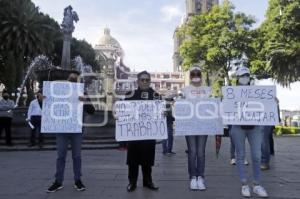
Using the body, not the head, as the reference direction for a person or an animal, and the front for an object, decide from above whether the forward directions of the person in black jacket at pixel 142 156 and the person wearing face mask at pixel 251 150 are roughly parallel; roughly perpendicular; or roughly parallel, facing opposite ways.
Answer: roughly parallel

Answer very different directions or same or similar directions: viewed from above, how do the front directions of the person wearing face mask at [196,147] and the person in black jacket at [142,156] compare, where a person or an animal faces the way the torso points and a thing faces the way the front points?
same or similar directions

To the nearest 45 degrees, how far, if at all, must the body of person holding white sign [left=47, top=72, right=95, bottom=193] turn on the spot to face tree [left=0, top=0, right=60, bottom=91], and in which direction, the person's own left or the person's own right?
approximately 180°

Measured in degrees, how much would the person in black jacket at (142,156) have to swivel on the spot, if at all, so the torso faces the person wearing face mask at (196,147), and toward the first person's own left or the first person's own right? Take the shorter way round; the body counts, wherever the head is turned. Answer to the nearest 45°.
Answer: approximately 90° to the first person's own left

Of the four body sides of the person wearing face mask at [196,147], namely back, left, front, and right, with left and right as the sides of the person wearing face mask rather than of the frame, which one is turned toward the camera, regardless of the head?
front

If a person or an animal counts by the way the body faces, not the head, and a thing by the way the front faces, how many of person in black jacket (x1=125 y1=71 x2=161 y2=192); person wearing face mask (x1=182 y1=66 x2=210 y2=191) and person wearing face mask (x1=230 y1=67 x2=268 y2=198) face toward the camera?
3

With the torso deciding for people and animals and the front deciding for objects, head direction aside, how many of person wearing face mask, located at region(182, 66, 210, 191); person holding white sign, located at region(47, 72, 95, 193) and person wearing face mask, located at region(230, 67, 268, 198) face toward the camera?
3

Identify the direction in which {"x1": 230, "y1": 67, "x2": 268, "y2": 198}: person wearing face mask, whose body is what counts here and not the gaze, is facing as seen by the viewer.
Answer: toward the camera

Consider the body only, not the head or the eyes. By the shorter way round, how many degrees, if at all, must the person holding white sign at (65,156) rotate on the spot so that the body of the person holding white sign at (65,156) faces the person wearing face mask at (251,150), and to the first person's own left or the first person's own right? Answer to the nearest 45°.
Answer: approximately 90° to the first person's own left

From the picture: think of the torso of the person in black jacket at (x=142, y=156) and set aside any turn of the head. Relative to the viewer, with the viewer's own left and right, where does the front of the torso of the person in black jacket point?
facing the viewer

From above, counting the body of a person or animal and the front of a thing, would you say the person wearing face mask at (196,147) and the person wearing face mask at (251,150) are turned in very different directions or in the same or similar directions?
same or similar directions
